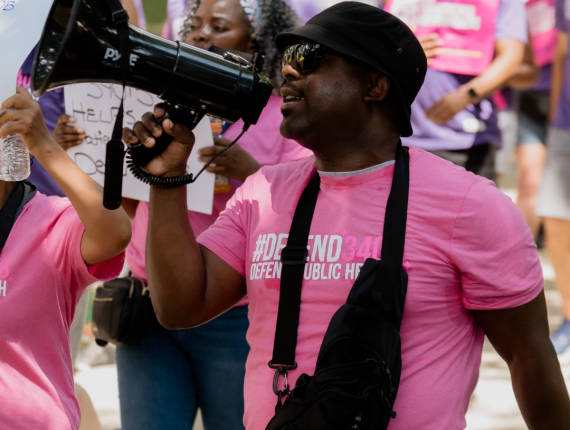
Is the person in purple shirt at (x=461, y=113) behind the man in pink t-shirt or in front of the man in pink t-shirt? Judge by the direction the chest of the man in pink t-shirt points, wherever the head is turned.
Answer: behind

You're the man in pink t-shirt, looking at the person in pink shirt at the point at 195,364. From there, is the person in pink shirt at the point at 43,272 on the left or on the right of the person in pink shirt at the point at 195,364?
left

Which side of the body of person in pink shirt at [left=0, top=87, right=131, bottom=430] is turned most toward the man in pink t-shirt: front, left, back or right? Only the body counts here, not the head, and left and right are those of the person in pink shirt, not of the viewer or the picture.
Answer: left

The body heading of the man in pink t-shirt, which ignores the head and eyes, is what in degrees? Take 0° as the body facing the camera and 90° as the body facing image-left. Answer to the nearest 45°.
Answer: approximately 45°

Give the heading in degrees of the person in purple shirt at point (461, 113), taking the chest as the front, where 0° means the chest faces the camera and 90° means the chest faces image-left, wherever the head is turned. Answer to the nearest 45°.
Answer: approximately 45°

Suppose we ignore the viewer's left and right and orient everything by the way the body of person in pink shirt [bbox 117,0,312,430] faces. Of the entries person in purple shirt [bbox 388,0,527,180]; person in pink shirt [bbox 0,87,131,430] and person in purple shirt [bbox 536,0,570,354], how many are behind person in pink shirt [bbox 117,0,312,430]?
2

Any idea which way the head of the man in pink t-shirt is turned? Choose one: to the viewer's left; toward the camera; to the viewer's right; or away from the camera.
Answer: to the viewer's left

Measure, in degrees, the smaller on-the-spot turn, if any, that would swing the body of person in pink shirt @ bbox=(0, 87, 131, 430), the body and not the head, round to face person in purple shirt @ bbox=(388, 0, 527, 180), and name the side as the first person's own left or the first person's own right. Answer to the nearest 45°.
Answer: approximately 180°

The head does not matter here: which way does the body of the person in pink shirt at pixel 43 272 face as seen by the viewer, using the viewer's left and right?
facing the viewer and to the left of the viewer

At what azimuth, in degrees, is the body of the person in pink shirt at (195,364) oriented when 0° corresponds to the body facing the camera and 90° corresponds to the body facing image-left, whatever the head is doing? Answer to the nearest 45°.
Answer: approximately 45°

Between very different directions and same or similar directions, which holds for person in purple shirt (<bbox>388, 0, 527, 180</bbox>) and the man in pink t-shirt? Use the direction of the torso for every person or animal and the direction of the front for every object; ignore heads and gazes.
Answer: same or similar directions

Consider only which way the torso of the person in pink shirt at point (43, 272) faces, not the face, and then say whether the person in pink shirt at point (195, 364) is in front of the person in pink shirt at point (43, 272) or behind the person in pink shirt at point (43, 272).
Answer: behind

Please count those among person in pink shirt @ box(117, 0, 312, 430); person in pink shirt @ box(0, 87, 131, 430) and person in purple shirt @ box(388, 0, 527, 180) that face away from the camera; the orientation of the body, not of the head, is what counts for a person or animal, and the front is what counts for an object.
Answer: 0
